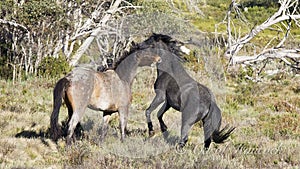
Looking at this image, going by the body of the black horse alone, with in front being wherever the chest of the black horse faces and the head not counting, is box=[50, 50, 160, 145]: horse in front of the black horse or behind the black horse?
in front

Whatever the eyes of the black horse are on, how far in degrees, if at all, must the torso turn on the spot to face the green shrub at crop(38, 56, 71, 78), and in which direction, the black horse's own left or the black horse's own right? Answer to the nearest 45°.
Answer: approximately 45° to the black horse's own right

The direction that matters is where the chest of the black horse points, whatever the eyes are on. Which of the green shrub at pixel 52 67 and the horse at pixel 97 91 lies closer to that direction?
the horse

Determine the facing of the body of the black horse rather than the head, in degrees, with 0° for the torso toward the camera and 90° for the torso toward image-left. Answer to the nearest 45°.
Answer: approximately 90°
